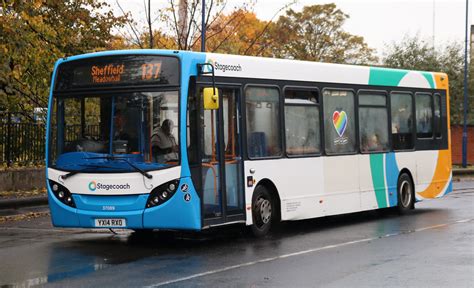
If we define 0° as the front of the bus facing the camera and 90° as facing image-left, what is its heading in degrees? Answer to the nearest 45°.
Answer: approximately 45°

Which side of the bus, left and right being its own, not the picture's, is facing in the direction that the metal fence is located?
right

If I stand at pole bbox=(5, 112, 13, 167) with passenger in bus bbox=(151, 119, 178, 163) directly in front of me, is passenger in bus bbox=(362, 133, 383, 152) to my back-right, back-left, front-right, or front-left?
front-left

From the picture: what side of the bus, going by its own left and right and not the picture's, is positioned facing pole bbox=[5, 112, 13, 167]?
right
